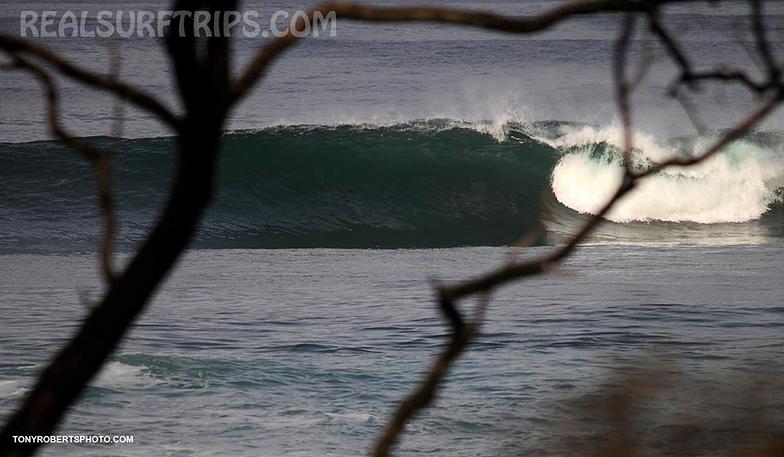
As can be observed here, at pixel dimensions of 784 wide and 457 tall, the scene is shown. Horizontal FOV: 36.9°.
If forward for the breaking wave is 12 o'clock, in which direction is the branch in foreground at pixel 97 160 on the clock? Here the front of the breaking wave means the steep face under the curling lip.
The branch in foreground is roughly at 12 o'clock from the breaking wave.

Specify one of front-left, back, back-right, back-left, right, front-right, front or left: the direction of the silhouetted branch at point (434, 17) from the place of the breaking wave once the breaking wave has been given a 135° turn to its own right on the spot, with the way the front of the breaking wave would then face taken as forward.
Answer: back-left

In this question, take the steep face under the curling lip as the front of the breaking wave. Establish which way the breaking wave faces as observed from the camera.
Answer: facing the viewer

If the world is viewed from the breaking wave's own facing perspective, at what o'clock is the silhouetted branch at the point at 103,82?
The silhouetted branch is roughly at 12 o'clock from the breaking wave.

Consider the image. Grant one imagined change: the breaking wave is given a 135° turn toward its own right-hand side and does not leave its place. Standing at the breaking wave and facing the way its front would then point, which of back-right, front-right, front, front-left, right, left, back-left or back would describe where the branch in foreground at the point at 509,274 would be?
back-left
